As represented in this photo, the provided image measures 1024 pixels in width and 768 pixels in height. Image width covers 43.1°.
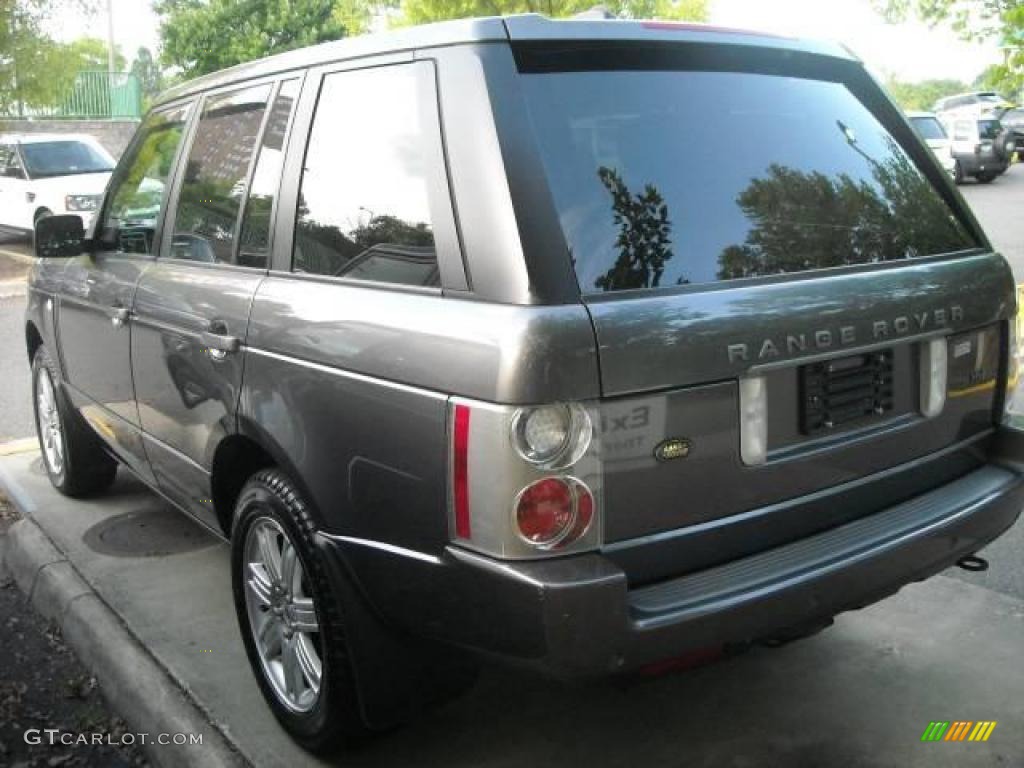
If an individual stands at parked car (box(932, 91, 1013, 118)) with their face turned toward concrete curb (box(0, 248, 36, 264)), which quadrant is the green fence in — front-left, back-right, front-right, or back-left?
front-right

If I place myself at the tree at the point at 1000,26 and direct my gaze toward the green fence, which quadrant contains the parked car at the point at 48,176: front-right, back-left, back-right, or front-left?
front-left

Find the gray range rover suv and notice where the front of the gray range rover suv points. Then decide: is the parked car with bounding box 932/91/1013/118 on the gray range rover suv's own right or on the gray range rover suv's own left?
on the gray range rover suv's own right

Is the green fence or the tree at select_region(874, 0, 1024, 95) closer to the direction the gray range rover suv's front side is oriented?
the green fence

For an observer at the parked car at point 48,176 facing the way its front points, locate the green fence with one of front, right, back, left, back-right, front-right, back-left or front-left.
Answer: back-left

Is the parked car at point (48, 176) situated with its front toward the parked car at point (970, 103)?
no

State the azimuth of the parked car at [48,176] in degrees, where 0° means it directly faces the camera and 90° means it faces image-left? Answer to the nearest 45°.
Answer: approximately 315°

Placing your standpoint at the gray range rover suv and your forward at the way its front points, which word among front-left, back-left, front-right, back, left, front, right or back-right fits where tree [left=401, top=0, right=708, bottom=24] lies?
front-right

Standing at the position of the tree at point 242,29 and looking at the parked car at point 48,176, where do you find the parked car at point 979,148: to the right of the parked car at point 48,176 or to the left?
left

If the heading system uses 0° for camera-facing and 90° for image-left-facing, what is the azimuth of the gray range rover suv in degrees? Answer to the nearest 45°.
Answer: approximately 135°

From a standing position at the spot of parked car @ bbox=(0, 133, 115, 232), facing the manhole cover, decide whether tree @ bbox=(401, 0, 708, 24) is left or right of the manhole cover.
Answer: left

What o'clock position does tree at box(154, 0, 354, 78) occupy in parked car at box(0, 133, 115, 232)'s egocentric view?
The tree is roughly at 8 o'clock from the parked car.

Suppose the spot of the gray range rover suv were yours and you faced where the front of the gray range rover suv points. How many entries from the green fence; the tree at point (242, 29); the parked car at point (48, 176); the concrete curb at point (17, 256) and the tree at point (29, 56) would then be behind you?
0

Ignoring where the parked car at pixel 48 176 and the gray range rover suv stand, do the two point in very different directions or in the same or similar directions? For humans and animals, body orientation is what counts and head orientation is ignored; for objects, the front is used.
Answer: very different directions
